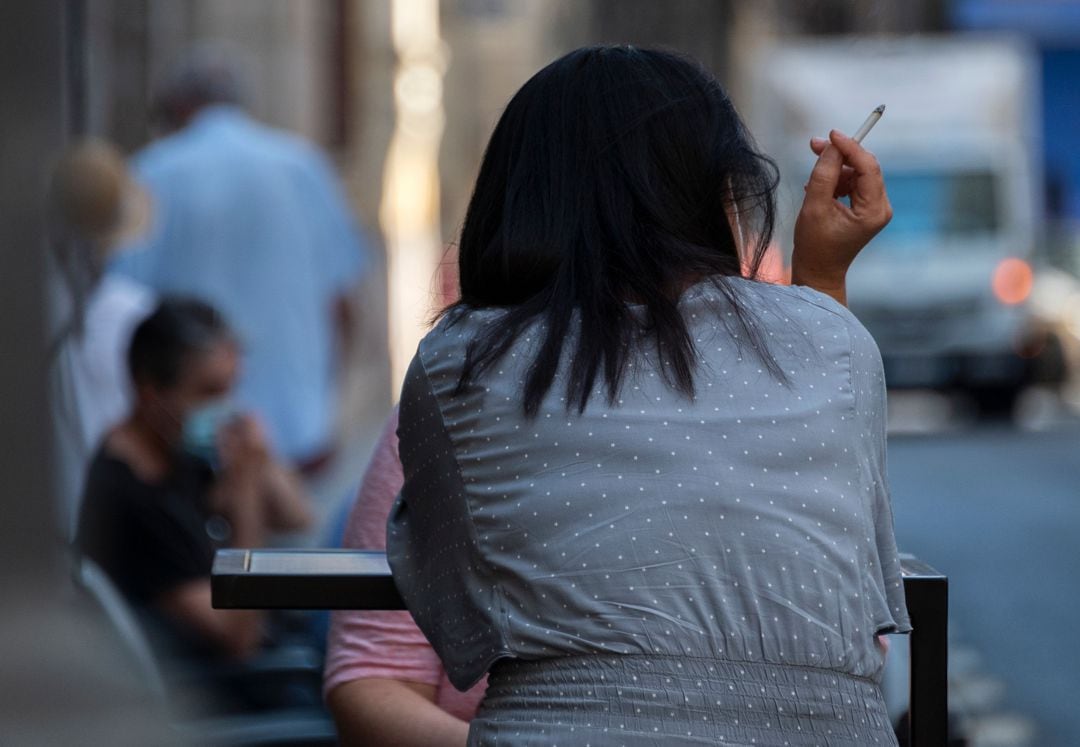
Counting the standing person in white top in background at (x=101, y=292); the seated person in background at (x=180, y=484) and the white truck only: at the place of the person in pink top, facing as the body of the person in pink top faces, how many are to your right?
0

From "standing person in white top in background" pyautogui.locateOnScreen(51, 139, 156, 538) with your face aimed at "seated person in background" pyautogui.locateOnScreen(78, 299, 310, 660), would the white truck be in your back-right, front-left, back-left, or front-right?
back-left

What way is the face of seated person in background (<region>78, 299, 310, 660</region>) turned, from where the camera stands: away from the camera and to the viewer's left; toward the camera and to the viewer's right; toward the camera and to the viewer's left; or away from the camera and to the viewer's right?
toward the camera and to the viewer's right

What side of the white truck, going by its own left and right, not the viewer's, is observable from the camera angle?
front

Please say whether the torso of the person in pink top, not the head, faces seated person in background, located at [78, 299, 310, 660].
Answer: no

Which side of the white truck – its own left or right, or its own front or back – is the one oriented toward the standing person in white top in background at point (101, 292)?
front

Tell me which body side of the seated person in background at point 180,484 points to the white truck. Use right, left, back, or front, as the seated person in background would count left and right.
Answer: left

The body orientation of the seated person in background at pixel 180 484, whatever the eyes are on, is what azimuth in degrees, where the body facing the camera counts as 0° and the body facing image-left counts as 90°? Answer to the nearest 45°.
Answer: approximately 315°

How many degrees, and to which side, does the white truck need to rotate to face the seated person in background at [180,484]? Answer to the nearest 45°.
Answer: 0° — it already faces them

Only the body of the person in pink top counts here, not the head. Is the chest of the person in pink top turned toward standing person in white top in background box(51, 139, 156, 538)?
no

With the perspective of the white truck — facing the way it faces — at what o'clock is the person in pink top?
The person in pink top is roughly at 12 o'clock from the white truck.
